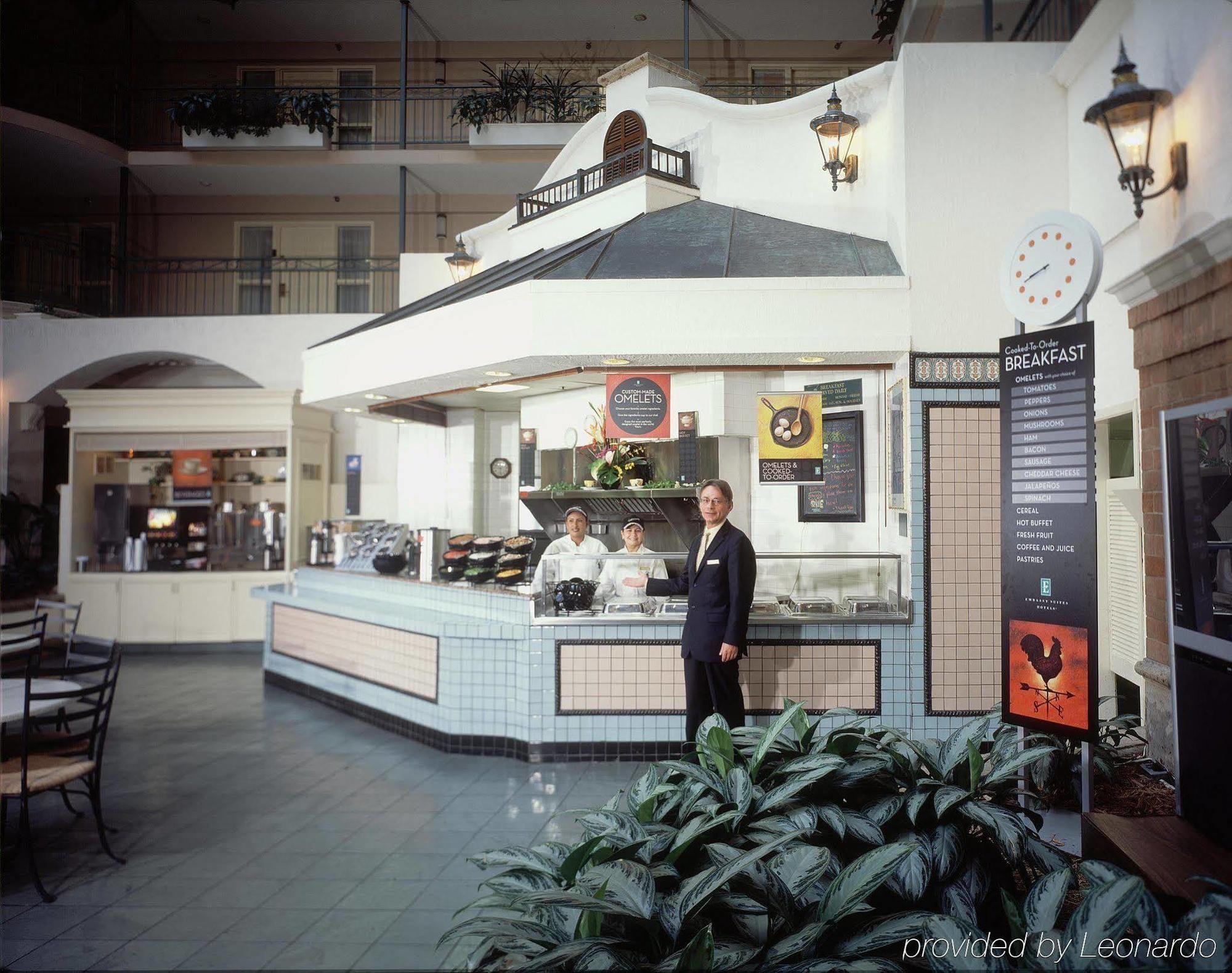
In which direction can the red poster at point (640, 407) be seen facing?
toward the camera

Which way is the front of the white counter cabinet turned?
toward the camera

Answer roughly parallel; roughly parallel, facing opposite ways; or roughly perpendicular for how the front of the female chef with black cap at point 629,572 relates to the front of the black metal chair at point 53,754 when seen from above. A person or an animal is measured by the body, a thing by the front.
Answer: roughly perpendicular

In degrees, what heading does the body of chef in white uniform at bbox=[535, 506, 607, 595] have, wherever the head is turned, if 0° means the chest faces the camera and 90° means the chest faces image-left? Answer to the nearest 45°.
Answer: approximately 0°

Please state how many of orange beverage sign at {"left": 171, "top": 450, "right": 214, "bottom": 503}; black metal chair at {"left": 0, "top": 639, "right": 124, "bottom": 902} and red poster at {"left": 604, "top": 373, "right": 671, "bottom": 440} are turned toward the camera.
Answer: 2

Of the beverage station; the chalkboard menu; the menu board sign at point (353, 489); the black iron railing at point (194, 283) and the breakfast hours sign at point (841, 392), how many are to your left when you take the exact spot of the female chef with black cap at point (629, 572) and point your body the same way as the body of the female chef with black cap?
2

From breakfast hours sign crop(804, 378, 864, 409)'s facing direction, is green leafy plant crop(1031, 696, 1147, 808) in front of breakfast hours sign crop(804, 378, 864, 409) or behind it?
in front

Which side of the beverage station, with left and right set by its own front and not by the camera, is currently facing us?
front
